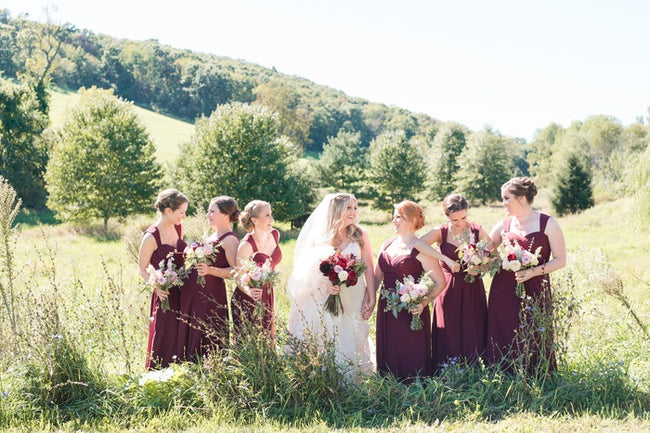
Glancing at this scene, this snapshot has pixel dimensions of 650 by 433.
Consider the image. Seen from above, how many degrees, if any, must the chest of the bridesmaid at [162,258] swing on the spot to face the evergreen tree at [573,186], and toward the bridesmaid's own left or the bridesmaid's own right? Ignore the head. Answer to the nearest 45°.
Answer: approximately 90° to the bridesmaid's own left

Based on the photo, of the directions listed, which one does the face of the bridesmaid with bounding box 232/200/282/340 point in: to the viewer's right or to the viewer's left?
to the viewer's right

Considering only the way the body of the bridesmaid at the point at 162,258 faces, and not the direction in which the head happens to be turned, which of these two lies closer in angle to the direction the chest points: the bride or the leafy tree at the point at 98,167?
the bride

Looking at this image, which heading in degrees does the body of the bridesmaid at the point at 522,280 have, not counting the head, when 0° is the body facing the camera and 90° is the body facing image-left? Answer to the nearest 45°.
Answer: approximately 45°

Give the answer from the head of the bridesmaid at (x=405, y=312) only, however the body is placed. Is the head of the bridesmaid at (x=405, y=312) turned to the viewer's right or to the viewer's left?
to the viewer's left
